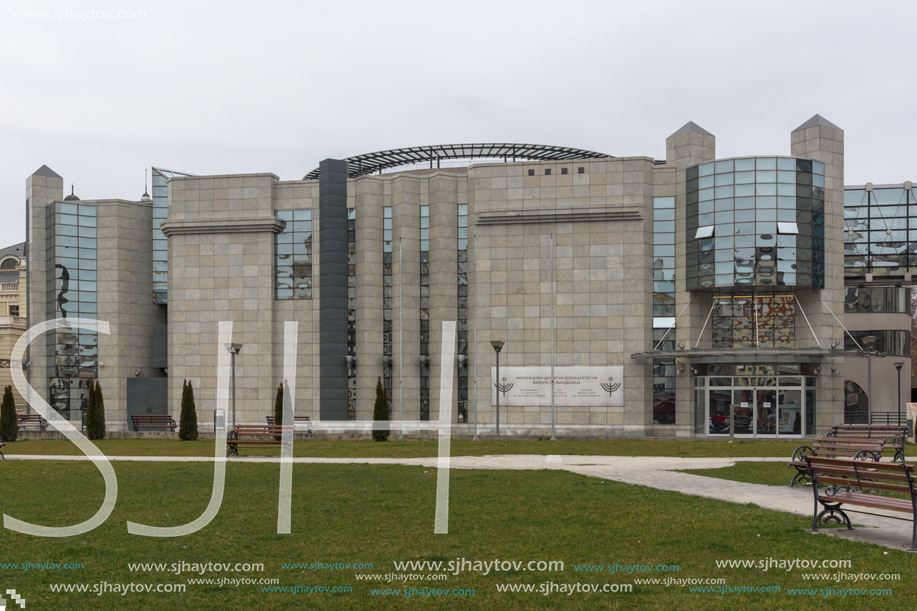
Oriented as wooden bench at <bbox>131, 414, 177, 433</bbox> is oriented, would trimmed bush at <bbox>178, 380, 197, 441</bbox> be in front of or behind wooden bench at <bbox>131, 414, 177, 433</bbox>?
in front

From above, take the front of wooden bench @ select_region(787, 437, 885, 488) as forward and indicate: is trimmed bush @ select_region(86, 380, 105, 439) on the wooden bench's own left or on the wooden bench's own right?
on the wooden bench's own right

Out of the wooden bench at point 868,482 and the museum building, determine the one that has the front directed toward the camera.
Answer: the museum building

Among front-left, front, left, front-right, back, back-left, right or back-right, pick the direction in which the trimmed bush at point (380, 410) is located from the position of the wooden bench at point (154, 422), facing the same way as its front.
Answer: front-left

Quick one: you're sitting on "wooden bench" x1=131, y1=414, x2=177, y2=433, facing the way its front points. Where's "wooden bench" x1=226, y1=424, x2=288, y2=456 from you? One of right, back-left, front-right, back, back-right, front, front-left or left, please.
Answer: front

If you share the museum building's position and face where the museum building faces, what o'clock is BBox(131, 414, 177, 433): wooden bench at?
The wooden bench is roughly at 3 o'clock from the museum building.

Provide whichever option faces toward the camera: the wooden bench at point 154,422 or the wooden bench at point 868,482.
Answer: the wooden bench at point 154,422

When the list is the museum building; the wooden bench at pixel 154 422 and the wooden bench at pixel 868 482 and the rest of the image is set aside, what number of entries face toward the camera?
2

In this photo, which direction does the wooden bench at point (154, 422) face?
toward the camera

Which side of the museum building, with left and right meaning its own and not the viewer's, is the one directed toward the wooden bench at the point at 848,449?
front
